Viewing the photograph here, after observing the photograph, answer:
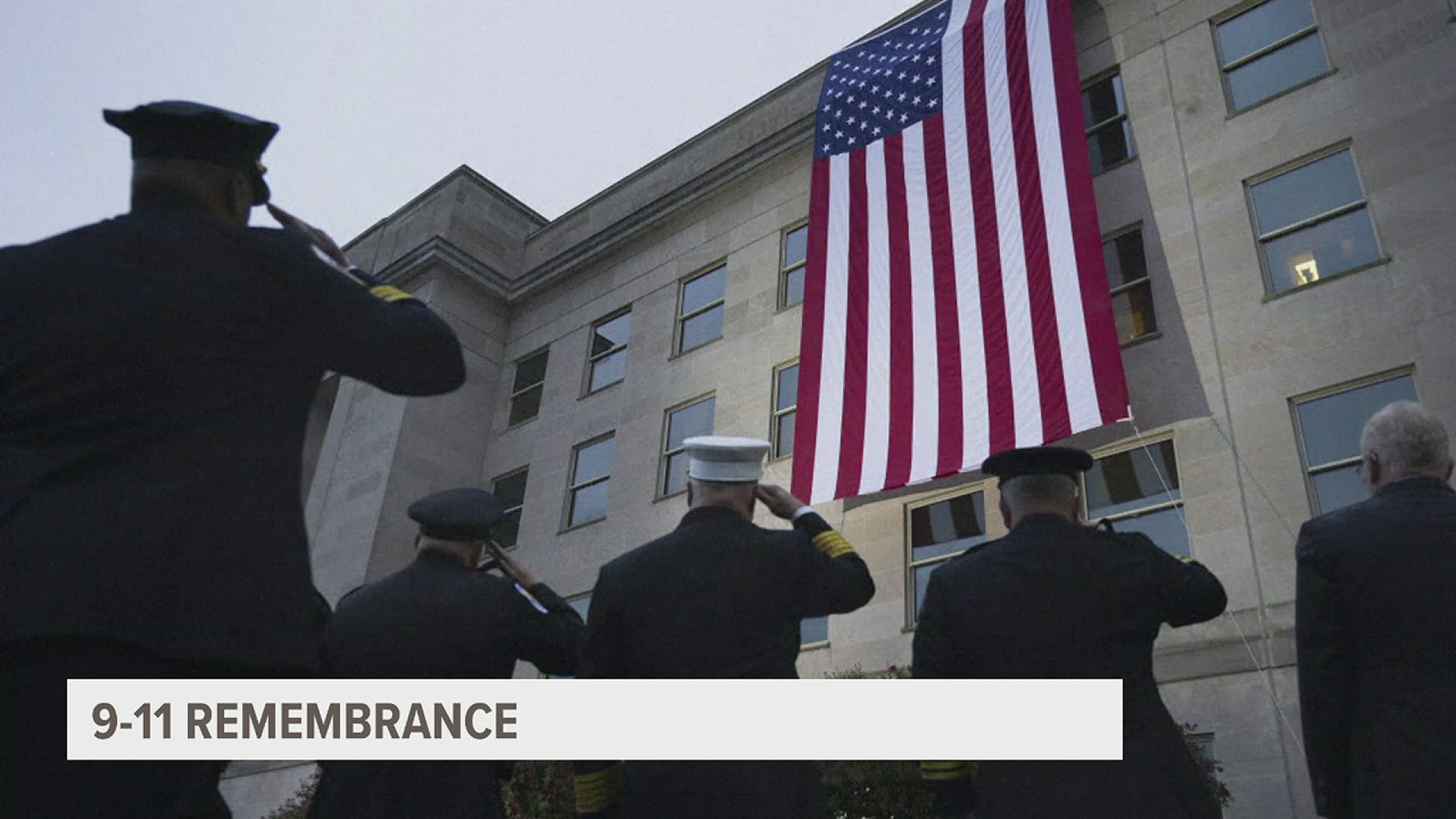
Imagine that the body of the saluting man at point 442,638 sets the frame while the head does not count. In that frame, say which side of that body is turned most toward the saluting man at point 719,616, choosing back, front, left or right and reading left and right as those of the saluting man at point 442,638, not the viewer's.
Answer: right

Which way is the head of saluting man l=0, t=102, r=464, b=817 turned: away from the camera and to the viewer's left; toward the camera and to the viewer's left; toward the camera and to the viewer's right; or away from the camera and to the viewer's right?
away from the camera and to the viewer's right

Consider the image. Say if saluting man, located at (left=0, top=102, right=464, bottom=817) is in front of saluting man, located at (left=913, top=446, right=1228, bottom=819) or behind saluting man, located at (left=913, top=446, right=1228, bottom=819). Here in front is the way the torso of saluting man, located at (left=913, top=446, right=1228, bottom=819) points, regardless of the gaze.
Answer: behind

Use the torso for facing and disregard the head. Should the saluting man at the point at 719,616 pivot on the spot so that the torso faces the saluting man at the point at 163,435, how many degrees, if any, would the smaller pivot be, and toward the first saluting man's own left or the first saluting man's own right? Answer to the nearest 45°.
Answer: approximately 135° to the first saluting man's own left

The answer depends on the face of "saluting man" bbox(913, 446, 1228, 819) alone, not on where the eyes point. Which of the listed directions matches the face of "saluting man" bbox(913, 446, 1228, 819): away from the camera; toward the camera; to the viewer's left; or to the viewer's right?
away from the camera

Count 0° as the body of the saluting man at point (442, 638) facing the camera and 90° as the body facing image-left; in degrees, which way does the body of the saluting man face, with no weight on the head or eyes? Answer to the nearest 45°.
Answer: approximately 180°

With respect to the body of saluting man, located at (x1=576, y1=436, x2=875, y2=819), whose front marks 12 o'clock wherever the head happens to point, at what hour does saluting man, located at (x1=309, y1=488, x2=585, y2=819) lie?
saluting man, located at (x1=309, y1=488, x2=585, y2=819) is roughly at 9 o'clock from saluting man, located at (x1=576, y1=436, x2=875, y2=819).

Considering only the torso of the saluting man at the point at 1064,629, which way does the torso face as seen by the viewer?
away from the camera

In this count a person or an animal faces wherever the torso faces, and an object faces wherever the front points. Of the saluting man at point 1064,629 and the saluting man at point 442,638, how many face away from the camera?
2

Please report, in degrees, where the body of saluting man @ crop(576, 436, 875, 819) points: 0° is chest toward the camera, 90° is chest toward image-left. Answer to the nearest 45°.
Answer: approximately 180°

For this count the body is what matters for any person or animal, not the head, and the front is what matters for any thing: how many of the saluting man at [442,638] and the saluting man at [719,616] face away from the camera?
2

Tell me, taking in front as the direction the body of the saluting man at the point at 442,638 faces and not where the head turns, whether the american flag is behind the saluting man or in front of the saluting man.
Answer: in front

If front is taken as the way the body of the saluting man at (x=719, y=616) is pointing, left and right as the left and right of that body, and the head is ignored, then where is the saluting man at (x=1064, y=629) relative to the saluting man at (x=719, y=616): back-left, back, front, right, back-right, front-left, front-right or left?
right

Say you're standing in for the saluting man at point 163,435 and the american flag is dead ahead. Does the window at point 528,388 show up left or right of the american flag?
left
